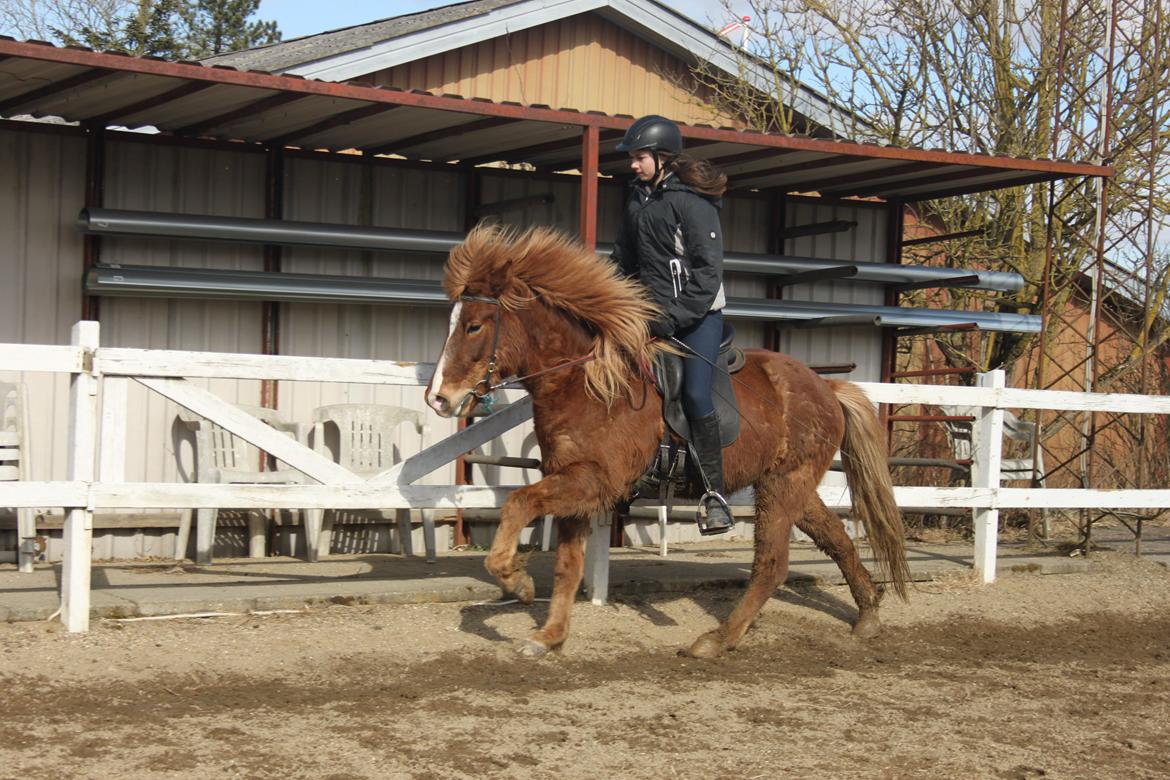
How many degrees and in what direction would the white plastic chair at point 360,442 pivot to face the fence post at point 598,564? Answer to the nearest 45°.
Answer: approximately 45° to its left

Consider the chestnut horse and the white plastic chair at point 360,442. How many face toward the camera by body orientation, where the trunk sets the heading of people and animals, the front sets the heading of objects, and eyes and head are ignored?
1

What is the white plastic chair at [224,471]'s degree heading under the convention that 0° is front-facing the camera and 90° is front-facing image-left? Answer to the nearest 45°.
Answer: approximately 315°

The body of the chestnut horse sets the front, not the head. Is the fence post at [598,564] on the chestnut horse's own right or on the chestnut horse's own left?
on the chestnut horse's own right

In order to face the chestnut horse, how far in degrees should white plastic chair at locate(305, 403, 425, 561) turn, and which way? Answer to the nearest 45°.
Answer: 0° — it already faces it

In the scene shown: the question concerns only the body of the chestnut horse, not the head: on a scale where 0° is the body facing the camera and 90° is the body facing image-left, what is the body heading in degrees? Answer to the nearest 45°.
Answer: approximately 90°

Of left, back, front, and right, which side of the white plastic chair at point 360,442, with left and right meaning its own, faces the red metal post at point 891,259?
left
